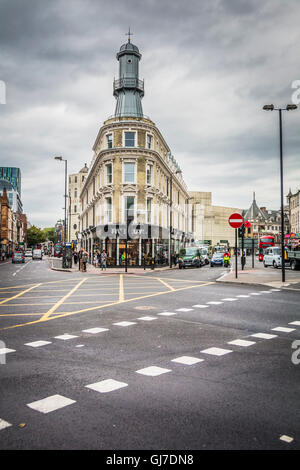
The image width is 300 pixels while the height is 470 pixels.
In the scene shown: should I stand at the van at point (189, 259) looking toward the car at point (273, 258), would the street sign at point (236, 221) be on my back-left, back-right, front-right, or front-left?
front-right

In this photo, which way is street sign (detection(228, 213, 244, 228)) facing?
toward the camera

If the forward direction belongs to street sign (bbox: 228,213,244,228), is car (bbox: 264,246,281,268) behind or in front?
behind

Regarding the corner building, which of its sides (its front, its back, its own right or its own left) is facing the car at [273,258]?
left

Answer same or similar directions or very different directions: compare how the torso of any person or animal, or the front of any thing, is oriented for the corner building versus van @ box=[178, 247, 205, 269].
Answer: same or similar directions

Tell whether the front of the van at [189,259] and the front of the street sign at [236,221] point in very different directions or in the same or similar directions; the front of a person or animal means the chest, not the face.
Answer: same or similar directions

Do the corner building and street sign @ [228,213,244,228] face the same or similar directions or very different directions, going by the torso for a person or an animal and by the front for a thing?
same or similar directions

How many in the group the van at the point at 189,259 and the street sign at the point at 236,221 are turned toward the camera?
2

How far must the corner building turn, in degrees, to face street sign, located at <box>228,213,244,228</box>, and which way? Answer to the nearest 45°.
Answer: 0° — it already faces it

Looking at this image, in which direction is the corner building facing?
toward the camera

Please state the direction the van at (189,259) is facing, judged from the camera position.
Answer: facing the viewer
